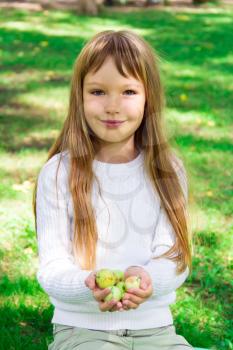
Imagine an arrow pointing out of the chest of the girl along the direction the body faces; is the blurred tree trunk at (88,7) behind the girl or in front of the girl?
behind

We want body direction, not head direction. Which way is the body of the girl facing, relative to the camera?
toward the camera
